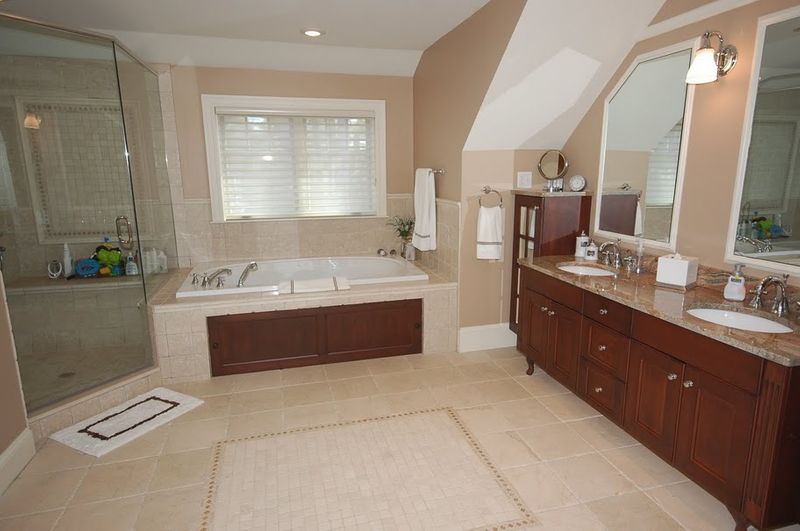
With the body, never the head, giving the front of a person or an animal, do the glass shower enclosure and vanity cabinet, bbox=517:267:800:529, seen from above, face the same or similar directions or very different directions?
very different directions

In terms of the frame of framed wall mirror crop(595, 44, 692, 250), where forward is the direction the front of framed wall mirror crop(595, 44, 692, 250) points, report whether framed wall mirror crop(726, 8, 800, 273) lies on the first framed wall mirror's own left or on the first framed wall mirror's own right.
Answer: on the first framed wall mirror's own left

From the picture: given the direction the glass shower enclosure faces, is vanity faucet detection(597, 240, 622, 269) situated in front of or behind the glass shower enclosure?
in front

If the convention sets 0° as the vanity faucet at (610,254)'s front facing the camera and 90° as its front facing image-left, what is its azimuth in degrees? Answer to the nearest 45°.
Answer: approximately 45°

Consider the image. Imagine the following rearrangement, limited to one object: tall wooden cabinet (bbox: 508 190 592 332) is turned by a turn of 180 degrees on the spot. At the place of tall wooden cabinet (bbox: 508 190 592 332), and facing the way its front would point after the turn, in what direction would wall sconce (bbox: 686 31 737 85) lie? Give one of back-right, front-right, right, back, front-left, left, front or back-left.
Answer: right

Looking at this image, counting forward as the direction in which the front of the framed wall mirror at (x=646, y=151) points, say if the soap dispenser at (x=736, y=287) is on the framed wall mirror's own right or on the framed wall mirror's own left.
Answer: on the framed wall mirror's own left

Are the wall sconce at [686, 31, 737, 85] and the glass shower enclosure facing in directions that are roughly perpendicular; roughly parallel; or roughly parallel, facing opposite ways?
roughly parallel, facing opposite ways

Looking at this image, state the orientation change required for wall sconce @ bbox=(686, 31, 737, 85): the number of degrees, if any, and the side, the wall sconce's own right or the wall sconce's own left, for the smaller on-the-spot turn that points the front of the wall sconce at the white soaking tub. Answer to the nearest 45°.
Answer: approximately 45° to the wall sconce's own right

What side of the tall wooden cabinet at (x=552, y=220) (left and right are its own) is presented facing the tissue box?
left

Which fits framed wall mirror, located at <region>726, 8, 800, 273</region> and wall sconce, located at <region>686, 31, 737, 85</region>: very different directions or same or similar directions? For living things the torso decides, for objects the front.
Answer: same or similar directions

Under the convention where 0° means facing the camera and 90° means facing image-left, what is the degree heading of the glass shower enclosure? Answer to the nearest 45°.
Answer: approximately 315°

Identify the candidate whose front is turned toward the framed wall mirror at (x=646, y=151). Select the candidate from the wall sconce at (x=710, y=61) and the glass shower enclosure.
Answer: the glass shower enclosure

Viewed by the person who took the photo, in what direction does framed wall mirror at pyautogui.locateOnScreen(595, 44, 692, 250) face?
facing the viewer and to the left of the viewer

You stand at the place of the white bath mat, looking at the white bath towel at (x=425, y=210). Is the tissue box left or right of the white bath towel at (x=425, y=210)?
right

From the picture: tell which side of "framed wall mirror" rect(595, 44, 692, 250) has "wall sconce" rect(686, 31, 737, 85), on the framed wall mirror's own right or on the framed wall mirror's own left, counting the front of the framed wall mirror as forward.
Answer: on the framed wall mirror's own left
